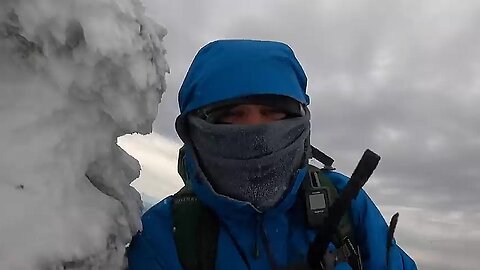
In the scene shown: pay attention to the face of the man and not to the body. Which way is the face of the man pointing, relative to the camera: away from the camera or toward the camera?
toward the camera

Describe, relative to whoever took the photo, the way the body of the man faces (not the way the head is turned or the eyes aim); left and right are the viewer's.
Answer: facing the viewer
